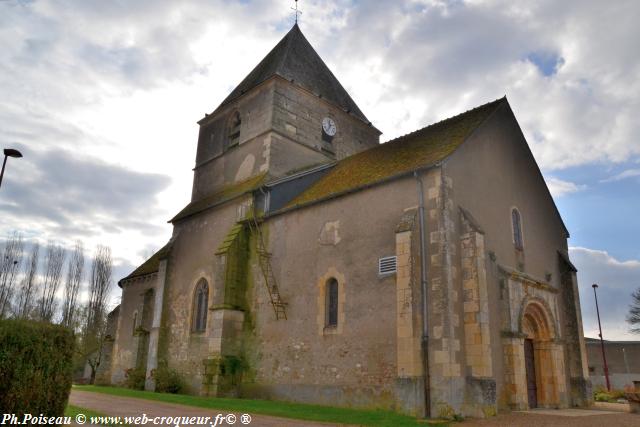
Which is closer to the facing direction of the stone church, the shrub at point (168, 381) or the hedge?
the hedge

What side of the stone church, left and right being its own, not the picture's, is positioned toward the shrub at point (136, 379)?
back

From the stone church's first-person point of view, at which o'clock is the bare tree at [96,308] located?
The bare tree is roughly at 6 o'clock from the stone church.

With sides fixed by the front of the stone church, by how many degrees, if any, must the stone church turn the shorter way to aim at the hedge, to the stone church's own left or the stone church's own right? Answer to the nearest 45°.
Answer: approximately 90° to the stone church's own right

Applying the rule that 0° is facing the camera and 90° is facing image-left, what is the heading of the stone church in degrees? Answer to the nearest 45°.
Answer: approximately 315°

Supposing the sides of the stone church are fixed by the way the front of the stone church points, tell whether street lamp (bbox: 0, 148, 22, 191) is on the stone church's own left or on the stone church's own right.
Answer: on the stone church's own right

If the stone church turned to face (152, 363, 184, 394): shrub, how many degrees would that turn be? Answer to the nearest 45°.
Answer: approximately 180°
